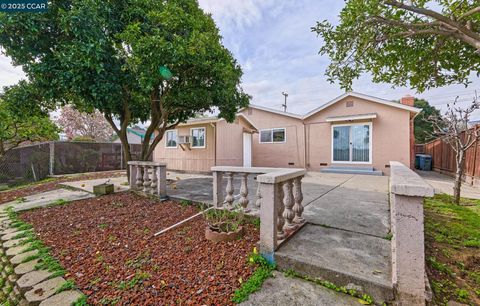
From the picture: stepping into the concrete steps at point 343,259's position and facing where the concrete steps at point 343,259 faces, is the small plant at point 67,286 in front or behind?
in front

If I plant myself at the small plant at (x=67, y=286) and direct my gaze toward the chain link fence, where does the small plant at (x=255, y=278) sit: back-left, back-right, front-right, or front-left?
back-right

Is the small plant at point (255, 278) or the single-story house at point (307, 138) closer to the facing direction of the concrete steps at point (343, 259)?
the small plant

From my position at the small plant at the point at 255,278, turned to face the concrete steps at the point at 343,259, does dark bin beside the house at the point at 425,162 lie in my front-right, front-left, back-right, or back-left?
front-left

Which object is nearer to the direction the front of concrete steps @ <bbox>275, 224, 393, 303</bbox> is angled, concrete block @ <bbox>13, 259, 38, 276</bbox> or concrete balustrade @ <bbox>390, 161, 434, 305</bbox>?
the concrete block

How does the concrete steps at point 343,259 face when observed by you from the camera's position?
facing the viewer and to the left of the viewer
